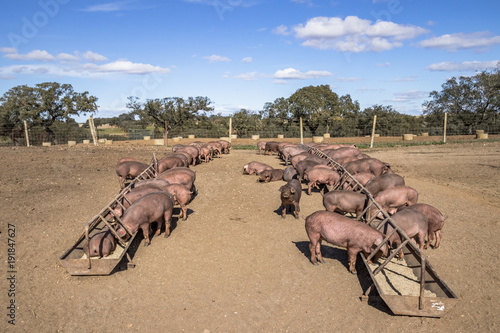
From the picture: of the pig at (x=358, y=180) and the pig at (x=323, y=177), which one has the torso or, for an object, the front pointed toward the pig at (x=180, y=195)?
the pig at (x=358, y=180)

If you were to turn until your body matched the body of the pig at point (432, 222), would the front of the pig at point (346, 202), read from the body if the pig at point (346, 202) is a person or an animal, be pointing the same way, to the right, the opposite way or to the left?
the opposite way

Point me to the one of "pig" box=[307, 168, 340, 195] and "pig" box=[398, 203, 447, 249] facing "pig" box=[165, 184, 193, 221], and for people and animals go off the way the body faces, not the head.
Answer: "pig" box=[398, 203, 447, 249]

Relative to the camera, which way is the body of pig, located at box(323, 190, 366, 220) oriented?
to the viewer's right

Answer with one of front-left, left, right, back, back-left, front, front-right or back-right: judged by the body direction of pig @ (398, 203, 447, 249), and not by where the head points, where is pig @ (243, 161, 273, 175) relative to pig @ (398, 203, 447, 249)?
front-right

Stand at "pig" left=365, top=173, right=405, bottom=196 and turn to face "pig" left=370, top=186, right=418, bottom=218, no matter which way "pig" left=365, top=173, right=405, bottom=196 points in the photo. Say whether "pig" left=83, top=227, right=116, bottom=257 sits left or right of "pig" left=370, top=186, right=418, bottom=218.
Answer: right

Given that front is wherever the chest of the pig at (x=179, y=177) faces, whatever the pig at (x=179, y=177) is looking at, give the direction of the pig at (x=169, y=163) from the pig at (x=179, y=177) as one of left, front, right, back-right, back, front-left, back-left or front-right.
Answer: right

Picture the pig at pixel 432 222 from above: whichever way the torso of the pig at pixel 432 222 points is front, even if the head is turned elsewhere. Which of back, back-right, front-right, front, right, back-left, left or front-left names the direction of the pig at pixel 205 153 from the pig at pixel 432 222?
front-right

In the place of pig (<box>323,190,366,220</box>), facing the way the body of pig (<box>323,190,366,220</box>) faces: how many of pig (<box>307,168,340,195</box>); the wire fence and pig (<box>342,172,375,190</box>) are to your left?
3

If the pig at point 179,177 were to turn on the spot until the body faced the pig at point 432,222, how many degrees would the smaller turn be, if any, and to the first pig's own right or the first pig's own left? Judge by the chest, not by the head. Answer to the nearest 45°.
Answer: approximately 135° to the first pig's own left

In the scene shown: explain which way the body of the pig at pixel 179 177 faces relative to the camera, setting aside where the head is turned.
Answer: to the viewer's left
